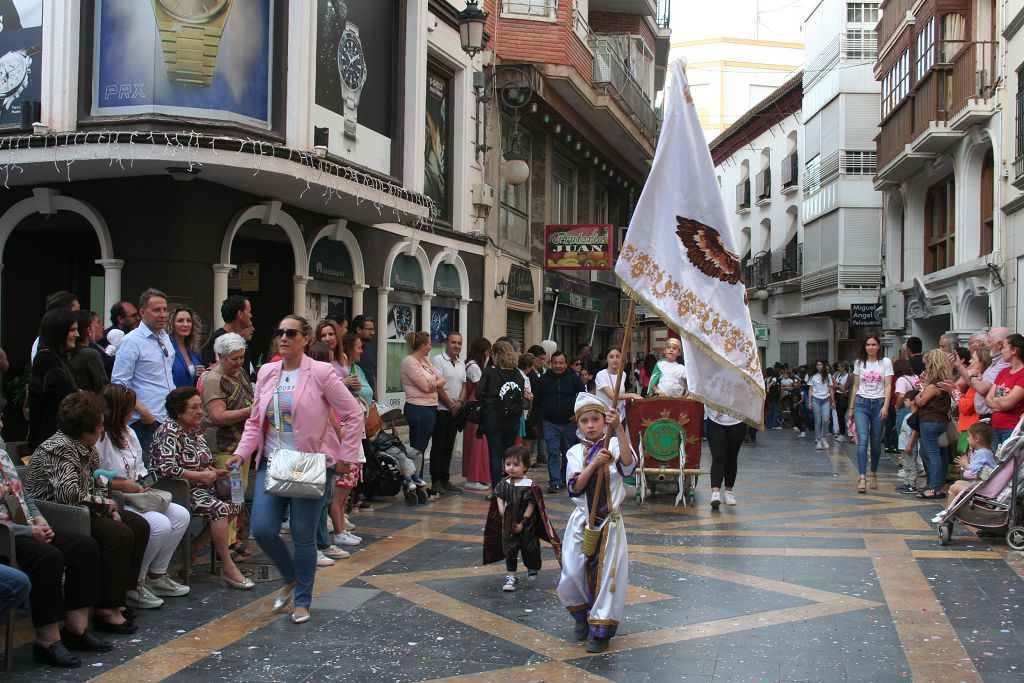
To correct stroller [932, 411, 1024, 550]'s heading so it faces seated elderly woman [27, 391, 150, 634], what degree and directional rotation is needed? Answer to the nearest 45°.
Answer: approximately 45° to its left

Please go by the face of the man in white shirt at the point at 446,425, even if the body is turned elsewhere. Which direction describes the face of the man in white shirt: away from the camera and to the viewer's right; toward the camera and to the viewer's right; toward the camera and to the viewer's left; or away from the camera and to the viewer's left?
toward the camera and to the viewer's right

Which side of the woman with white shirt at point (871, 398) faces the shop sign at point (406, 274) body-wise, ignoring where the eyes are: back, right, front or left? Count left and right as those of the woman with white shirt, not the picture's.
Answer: right

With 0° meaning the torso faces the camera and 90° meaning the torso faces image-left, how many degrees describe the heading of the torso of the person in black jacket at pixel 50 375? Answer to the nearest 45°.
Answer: approximately 270°

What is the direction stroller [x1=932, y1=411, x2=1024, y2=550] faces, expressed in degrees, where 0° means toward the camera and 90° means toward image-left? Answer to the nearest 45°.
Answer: approximately 90°

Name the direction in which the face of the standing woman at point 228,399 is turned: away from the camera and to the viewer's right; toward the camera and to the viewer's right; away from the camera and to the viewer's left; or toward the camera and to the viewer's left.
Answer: toward the camera and to the viewer's right

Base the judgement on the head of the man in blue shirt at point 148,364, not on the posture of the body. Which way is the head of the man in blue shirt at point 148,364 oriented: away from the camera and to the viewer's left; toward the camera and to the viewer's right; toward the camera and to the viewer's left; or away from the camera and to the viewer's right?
toward the camera and to the viewer's right

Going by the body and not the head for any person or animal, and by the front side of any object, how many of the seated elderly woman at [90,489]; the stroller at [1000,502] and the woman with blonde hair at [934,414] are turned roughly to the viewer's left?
2

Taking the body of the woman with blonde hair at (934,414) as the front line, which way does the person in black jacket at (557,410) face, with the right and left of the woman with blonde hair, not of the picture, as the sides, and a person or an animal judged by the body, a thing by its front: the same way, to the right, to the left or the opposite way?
to the left

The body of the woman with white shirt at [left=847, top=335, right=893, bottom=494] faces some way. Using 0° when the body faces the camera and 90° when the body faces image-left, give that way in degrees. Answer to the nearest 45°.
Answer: approximately 0°

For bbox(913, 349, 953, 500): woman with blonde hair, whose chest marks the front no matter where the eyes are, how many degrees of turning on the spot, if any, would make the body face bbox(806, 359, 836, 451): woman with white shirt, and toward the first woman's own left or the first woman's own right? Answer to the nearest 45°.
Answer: approximately 90° to the first woman's own right

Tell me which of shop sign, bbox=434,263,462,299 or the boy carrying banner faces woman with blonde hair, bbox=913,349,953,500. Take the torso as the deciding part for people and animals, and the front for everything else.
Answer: the shop sign

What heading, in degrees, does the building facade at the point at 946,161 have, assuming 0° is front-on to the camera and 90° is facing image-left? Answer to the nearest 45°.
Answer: approximately 45°
